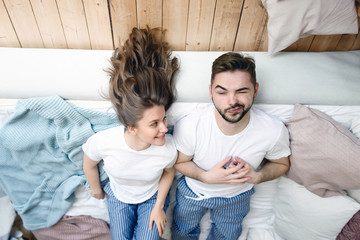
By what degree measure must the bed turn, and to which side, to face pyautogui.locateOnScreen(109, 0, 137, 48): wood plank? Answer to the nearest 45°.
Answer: approximately 135° to its right

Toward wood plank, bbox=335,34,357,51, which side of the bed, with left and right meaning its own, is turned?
left

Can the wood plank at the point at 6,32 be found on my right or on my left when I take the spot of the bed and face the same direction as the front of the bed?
on my right

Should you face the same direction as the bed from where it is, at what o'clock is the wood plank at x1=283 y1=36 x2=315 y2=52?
The wood plank is roughly at 8 o'clock from the bed.

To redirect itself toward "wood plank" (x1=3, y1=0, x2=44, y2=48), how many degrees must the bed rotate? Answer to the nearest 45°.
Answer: approximately 90° to its right

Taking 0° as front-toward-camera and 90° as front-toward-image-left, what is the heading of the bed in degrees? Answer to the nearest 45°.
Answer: approximately 0°
